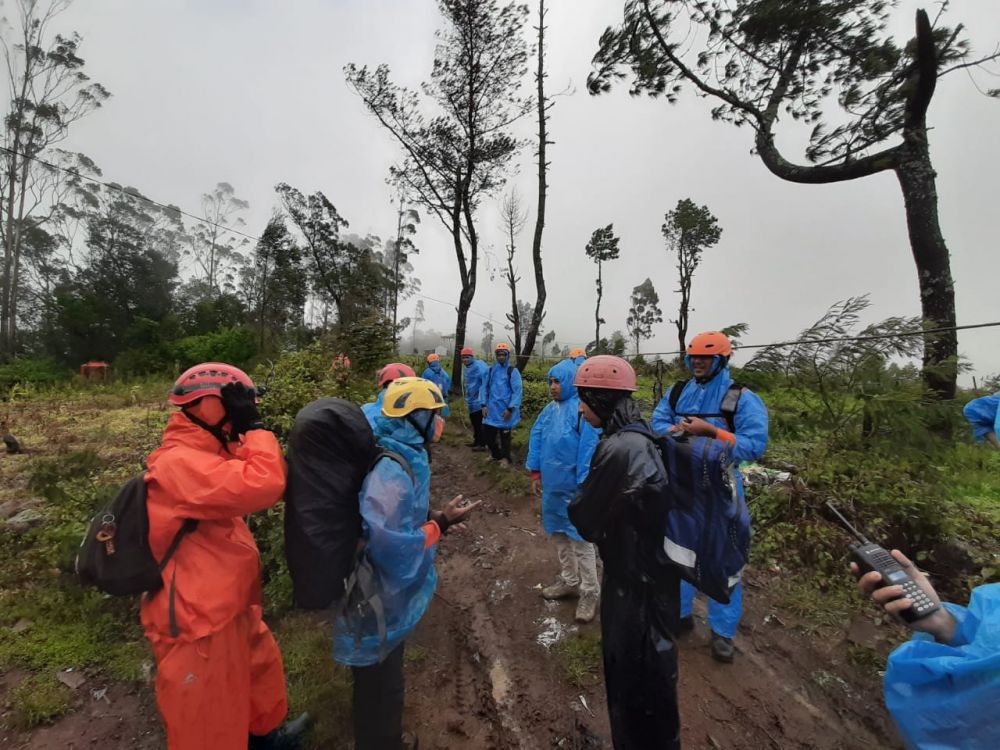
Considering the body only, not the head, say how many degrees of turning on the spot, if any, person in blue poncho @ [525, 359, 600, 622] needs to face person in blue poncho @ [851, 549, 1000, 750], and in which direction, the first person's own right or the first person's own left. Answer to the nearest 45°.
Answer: approximately 45° to the first person's own left

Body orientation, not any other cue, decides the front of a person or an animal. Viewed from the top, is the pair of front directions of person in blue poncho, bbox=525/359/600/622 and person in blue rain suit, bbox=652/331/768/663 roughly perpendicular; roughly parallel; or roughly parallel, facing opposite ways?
roughly parallel

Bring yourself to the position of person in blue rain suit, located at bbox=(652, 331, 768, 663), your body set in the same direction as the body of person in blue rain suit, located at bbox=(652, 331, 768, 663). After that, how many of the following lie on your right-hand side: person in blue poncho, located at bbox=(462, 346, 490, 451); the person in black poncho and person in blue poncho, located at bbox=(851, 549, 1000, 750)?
1

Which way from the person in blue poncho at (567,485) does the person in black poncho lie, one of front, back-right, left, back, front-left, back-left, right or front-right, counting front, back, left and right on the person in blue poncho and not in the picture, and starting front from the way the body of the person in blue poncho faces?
front-left

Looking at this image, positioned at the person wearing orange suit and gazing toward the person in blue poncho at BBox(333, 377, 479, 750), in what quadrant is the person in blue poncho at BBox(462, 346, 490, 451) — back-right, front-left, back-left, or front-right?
front-left

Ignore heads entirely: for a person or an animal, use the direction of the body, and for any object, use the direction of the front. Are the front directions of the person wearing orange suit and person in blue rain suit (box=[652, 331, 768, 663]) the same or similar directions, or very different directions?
very different directions
